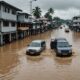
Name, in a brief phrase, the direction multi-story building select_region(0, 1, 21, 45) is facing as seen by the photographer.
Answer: facing the viewer and to the right of the viewer
